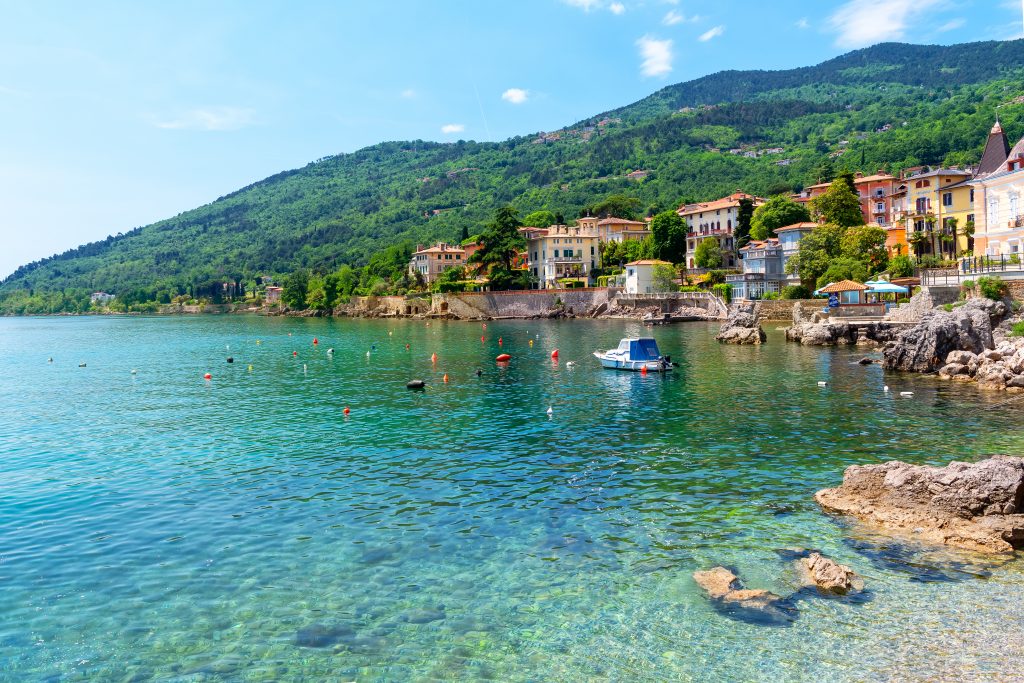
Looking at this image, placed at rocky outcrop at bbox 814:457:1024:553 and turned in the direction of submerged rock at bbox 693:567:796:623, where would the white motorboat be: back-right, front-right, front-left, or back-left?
back-right

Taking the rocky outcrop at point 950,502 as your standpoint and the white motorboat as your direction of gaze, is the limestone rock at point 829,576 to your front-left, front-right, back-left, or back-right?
back-left

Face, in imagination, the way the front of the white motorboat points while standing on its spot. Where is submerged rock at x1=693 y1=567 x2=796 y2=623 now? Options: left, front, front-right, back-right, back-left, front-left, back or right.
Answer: left

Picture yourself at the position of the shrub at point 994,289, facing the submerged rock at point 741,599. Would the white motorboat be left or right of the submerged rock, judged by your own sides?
right

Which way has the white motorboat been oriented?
to the viewer's left

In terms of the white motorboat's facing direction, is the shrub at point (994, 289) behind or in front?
behind

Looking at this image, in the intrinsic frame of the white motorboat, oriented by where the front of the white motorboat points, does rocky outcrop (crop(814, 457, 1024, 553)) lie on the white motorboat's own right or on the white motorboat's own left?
on the white motorboat's own left

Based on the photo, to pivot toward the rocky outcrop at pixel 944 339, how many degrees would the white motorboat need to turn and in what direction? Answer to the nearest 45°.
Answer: approximately 180°

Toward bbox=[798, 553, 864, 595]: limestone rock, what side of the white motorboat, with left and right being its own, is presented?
left

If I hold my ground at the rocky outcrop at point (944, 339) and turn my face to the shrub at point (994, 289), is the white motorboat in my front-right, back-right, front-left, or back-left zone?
back-left
